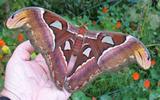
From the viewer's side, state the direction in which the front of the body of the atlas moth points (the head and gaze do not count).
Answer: away from the camera
